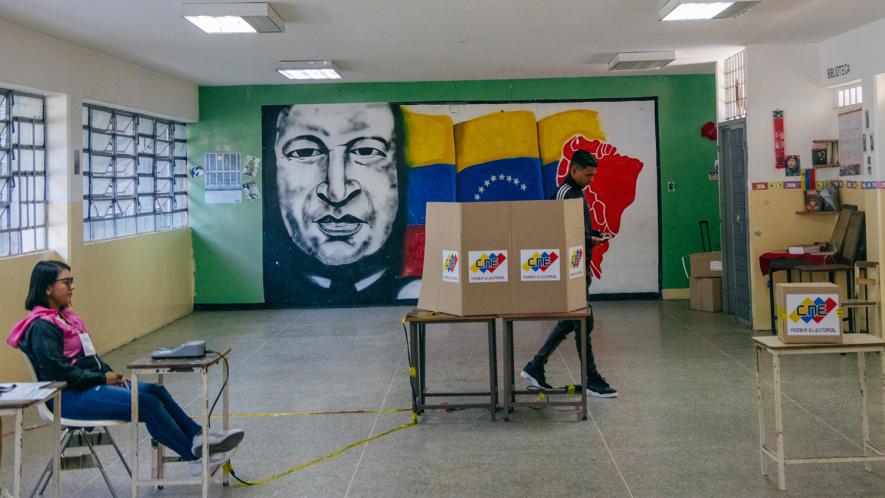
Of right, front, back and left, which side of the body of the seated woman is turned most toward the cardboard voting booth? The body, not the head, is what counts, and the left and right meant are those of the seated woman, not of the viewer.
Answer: front

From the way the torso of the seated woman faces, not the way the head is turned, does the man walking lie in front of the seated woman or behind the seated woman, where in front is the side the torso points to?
in front

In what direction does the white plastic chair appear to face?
to the viewer's right

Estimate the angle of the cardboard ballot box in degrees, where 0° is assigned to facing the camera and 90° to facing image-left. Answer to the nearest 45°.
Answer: approximately 0°

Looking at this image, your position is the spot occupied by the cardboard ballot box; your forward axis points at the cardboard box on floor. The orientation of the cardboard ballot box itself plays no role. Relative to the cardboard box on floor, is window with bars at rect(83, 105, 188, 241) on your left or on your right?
left

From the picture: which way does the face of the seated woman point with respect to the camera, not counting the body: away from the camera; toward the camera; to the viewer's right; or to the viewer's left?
to the viewer's right

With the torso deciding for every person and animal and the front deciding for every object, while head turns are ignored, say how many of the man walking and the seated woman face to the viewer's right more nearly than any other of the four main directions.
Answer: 2

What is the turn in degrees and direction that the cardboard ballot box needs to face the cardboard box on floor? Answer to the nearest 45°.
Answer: approximately 180°

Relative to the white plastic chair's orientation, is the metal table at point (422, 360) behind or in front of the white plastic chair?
in front

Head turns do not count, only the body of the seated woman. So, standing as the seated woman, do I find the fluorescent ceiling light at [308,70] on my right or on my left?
on my left

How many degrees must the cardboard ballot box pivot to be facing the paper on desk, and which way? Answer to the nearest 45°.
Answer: approximately 45° to its right

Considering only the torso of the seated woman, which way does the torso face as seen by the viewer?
to the viewer's right

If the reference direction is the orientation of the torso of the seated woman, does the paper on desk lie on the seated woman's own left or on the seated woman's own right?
on the seated woman's own right
